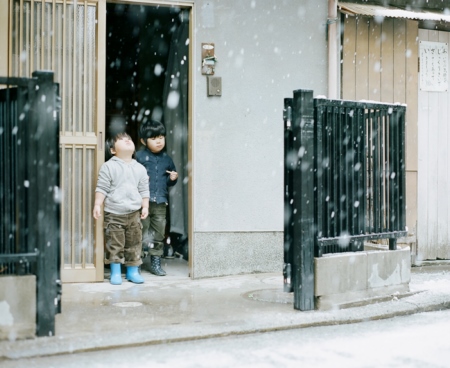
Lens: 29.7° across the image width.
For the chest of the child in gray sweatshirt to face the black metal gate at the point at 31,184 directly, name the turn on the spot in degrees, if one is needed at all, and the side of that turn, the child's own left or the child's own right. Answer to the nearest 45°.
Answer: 0° — they already face it

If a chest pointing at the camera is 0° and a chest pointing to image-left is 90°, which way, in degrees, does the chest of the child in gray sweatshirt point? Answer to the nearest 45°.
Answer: approximately 0°

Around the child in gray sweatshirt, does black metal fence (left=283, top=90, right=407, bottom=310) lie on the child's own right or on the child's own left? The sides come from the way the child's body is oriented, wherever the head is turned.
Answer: on the child's own left

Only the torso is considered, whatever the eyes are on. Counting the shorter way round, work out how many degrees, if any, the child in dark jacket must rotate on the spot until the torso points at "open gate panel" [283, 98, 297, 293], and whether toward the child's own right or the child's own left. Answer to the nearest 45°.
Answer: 0° — they already face it

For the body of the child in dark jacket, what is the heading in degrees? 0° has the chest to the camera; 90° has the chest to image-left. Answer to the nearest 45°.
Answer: approximately 315°

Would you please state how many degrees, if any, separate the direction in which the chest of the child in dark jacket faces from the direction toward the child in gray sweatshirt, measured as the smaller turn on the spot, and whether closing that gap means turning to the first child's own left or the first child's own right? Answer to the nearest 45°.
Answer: approximately 90° to the first child's own right
